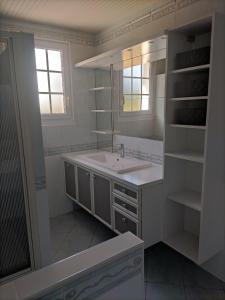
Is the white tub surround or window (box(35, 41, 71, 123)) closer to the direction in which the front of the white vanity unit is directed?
the white tub surround

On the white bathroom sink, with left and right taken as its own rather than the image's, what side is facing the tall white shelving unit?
left

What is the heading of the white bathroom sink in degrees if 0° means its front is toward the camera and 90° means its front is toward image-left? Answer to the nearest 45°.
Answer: approximately 45°

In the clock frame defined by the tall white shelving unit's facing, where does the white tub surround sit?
The white tub surround is roughly at 11 o'clock from the tall white shelving unit.

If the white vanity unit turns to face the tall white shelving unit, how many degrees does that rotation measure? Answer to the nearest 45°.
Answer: approximately 90° to its left

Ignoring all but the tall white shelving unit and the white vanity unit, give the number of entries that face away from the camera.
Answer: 0

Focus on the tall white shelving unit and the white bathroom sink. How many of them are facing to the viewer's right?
0

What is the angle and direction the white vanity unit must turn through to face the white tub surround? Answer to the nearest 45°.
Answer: approximately 45° to its left

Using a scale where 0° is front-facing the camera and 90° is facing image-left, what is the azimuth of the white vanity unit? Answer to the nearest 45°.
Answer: approximately 45°

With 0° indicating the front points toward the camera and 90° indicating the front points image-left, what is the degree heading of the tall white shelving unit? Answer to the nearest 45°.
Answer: approximately 45°
